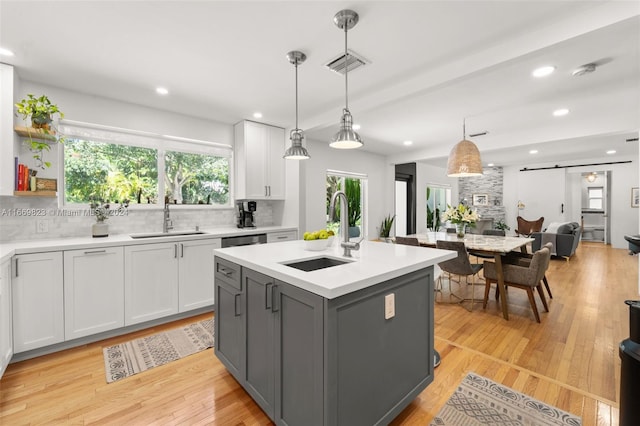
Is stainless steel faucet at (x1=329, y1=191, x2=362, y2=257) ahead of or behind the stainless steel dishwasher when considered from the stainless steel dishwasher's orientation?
ahead

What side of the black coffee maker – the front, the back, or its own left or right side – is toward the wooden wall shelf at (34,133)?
right

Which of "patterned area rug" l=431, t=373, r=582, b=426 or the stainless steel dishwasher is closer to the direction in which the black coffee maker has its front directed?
the patterned area rug

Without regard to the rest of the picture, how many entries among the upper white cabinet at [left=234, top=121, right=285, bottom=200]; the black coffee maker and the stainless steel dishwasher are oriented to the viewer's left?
0

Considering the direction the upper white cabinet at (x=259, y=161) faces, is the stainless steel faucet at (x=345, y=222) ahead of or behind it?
ahead

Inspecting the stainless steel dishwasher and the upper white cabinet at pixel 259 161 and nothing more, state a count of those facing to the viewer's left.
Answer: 0

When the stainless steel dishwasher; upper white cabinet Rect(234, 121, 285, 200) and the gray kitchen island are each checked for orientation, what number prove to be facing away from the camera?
0

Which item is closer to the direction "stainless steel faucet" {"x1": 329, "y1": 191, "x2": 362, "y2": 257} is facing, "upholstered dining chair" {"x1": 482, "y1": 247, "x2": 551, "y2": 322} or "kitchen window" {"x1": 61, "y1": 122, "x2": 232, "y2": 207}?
the kitchen window

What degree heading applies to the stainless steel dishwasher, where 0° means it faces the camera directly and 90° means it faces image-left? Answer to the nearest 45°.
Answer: approximately 315°

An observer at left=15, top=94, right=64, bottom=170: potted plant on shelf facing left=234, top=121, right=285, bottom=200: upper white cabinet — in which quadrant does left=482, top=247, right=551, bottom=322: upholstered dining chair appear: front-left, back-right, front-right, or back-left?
front-right

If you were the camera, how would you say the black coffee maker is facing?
facing the viewer and to the right of the viewer

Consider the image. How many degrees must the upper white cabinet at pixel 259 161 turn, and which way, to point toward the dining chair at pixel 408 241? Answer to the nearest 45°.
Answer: approximately 45° to its left
